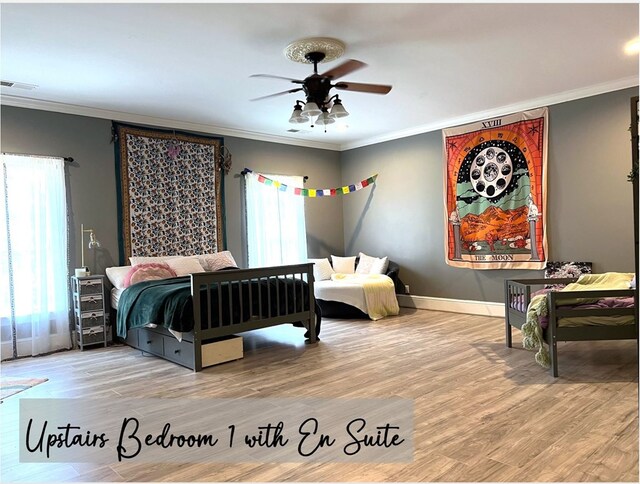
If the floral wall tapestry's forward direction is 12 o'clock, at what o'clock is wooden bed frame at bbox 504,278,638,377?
The wooden bed frame is roughly at 12 o'clock from the floral wall tapestry.

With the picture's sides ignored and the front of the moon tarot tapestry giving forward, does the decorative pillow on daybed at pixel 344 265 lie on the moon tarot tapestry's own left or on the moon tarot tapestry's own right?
on the moon tarot tapestry's own right

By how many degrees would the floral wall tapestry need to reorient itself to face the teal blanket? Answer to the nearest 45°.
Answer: approximately 45° to its right

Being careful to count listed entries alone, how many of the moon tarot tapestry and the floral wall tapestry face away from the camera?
0

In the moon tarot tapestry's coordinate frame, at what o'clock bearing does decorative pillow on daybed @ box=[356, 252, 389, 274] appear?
The decorative pillow on daybed is roughly at 2 o'clock from the moon tarot tapestry.

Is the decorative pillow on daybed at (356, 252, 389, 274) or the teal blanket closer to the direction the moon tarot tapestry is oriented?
the teal blanket

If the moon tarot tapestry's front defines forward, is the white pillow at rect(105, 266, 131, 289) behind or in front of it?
in front

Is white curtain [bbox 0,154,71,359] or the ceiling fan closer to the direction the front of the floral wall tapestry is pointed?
the ceiling fan

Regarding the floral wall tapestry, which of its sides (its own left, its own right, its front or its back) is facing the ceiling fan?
front

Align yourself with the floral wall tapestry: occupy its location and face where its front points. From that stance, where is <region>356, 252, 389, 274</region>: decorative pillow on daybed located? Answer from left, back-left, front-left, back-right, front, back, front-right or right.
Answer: front-left

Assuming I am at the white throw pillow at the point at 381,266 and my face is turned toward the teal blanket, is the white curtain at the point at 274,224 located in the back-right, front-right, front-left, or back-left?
front-right

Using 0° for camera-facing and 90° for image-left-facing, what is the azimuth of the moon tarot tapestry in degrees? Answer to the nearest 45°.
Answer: approximately 45°

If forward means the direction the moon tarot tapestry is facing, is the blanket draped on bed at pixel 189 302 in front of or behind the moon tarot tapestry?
in front

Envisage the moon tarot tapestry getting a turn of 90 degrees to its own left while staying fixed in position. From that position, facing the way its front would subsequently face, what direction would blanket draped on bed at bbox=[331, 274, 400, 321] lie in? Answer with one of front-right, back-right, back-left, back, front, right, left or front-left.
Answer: back-right

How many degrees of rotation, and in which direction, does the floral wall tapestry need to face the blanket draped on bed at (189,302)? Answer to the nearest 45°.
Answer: approximately 45° to its right
